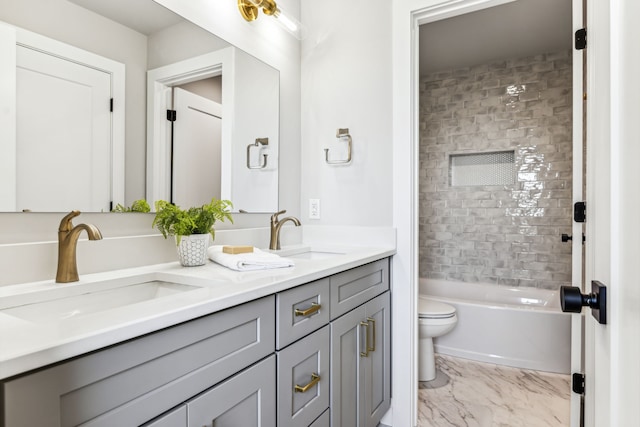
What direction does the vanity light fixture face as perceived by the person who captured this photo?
facing the viewer and to the right of the viewer

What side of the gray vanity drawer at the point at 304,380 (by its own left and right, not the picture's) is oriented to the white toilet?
left

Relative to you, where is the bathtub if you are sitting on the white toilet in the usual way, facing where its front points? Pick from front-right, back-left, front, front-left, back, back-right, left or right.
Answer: front-left

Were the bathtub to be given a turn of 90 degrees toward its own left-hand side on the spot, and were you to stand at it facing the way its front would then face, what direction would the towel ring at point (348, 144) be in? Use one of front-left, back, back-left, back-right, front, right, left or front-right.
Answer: back-right

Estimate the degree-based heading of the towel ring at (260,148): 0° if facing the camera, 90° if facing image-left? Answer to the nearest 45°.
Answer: approximately 45°

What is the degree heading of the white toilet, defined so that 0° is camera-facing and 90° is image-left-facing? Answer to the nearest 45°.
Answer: approximately 270°

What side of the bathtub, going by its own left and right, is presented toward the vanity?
front
